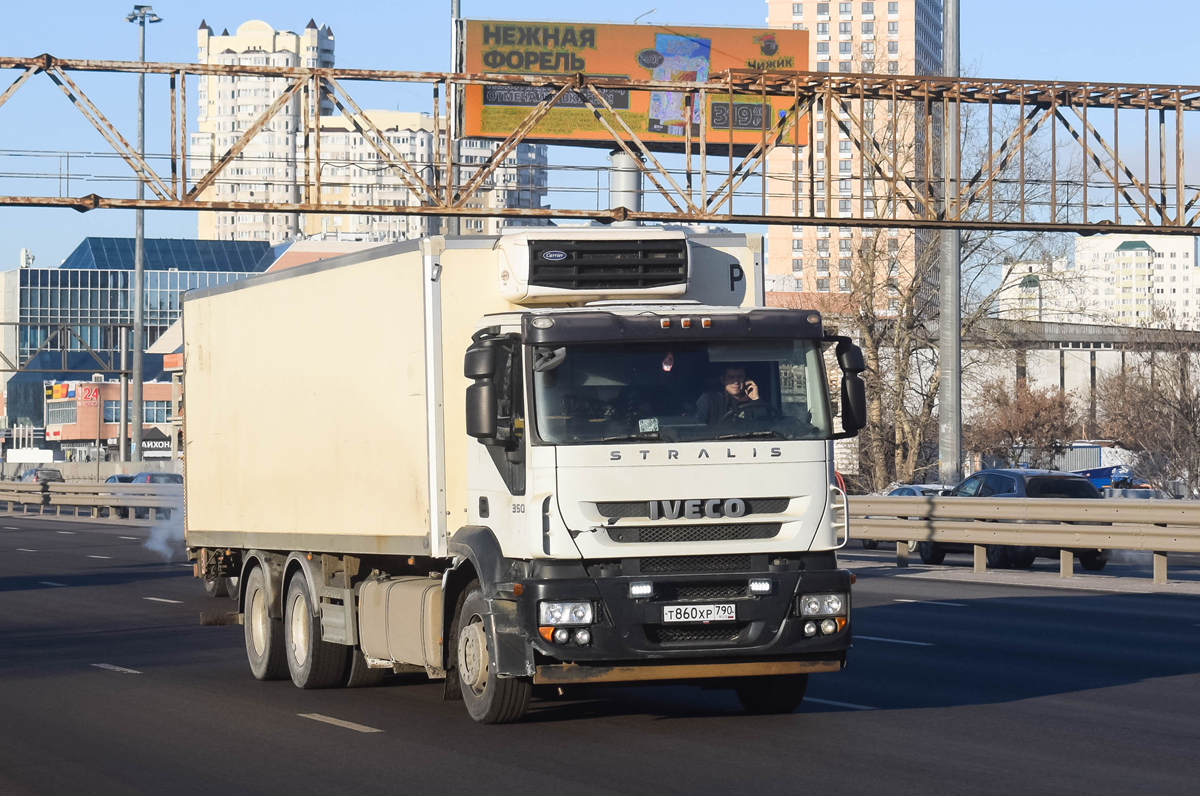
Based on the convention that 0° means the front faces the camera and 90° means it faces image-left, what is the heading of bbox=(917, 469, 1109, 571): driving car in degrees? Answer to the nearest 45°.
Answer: approximately 135°

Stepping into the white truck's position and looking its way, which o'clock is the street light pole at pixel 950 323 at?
The street light pole is roughly at 8 o'clock from the white truck.

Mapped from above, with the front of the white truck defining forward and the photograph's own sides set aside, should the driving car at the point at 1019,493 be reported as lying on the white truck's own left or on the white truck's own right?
on the white truck's own left

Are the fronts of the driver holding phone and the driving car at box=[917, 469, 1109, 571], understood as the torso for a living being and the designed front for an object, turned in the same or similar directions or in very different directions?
very different directions

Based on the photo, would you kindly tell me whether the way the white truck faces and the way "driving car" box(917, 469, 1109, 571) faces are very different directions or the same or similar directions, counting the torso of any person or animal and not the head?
very different directions

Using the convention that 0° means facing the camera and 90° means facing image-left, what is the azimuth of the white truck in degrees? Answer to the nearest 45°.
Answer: approximately 315°

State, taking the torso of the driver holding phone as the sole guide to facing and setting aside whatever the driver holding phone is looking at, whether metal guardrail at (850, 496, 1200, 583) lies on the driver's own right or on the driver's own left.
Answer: on the driver's own left
